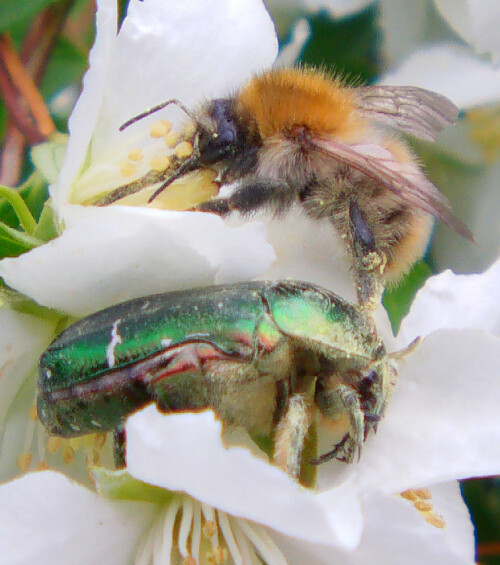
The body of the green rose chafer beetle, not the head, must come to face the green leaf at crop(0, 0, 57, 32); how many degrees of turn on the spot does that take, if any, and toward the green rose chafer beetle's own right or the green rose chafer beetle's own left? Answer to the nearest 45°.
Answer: approximately 135° to the green rose chafer beetle's own left

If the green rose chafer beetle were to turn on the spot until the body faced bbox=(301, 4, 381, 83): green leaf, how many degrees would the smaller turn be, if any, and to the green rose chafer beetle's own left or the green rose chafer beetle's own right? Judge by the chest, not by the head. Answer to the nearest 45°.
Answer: approximately 90° to the green rose chafer beetle's own left

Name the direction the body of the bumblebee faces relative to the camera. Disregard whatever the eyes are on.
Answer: to the viewer's left

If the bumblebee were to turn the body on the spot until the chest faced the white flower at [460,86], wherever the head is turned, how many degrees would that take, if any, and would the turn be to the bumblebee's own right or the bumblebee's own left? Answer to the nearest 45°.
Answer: approximately 90° to the bumblebee's own right

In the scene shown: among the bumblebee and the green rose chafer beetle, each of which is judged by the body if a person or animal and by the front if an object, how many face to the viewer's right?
1

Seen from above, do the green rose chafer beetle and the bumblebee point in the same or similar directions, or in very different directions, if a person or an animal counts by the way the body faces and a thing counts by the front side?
very different directions

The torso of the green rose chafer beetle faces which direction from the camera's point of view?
to the viewer's right
